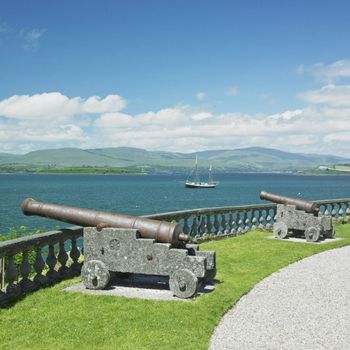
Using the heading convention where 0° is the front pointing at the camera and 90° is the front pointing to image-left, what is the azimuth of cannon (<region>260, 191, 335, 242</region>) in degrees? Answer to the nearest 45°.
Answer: approximately 135°
